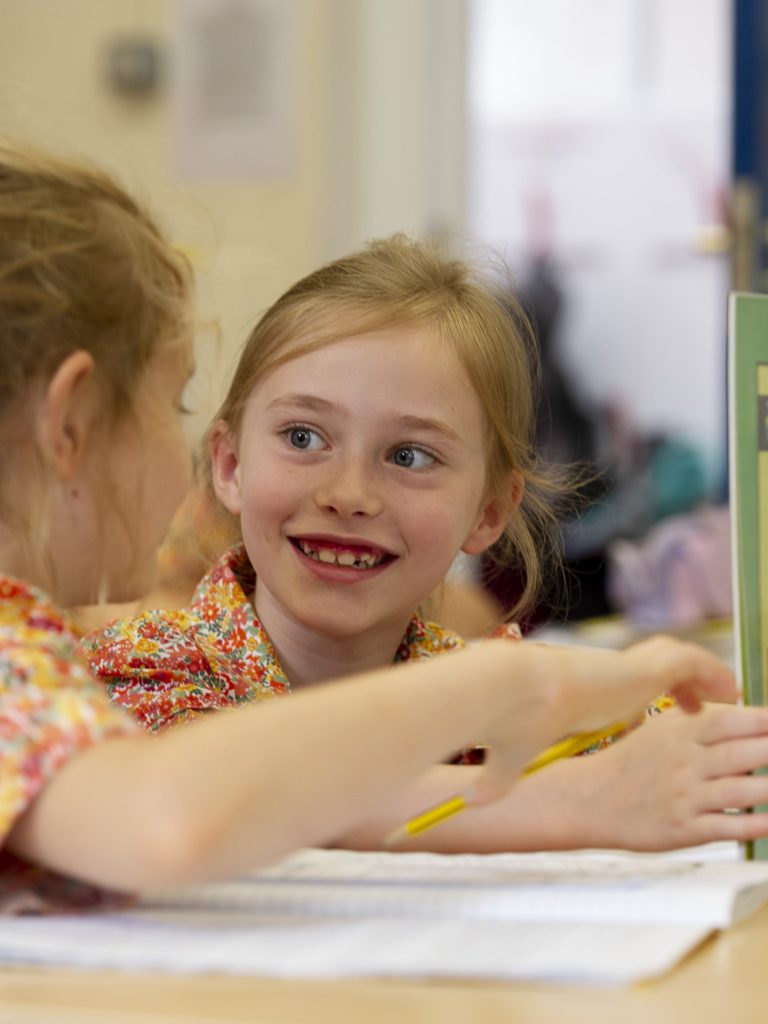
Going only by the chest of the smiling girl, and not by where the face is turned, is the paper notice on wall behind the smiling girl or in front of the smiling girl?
behind

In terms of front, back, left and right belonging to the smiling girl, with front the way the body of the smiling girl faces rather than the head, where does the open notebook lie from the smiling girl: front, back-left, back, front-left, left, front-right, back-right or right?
front

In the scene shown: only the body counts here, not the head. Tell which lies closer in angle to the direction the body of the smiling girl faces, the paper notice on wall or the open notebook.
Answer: the open notebook

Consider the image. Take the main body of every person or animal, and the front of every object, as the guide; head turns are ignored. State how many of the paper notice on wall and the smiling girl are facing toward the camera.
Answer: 2

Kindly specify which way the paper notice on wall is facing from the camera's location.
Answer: facing the viewer

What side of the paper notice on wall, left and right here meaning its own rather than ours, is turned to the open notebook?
front

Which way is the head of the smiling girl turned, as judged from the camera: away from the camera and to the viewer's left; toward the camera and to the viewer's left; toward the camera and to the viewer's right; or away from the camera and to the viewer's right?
toward the camera and to the viewer's left

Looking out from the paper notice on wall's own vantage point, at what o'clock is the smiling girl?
The smiling girl is roughly at 12 o'clock from the paper notice on wall.
